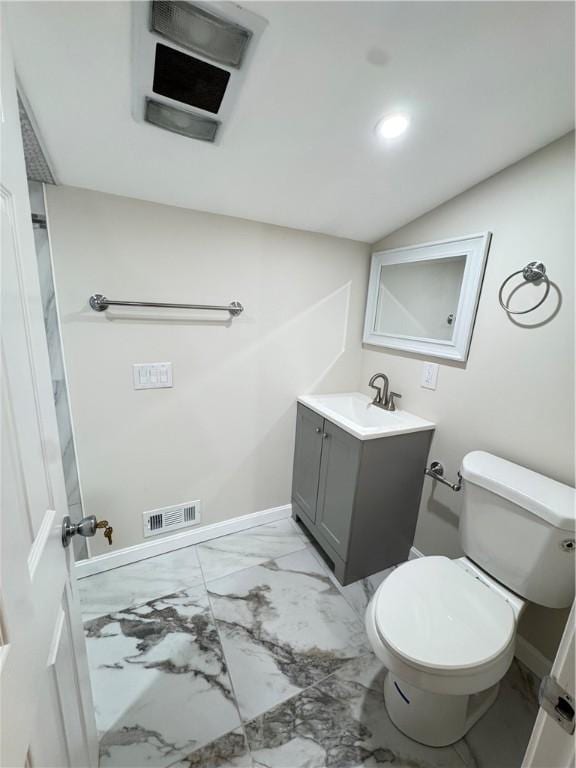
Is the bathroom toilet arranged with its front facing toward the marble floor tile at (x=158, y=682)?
yes

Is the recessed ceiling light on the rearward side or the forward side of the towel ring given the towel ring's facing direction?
on the forward side

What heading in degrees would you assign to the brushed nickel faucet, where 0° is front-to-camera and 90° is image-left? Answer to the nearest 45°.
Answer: approximately 45°

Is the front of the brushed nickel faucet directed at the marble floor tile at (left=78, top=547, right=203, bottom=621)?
yes
